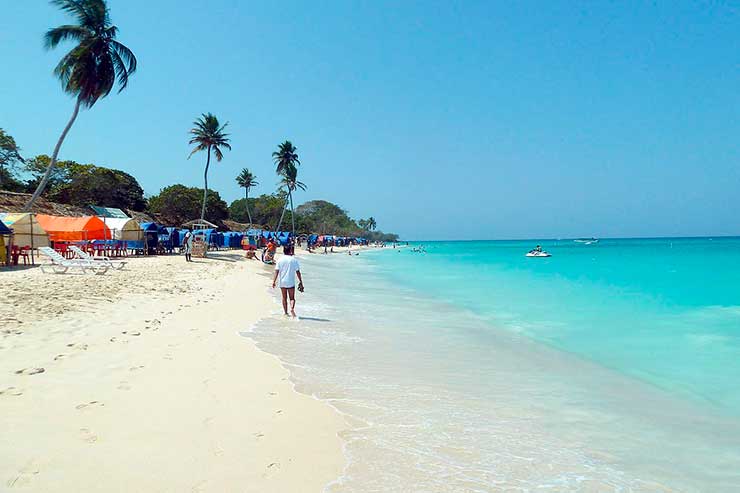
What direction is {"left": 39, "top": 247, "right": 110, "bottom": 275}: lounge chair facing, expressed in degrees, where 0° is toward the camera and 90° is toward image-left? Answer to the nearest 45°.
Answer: approximately 270°

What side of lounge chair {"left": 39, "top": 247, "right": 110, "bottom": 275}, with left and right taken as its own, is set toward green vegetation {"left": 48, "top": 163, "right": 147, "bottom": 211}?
left

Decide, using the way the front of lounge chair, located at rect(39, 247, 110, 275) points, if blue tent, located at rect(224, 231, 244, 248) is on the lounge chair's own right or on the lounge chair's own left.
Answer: on the lounge chair's own left

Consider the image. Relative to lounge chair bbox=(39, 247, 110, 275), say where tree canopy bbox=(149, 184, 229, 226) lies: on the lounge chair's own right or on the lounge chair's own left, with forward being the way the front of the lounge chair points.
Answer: on the lounge chair's own left

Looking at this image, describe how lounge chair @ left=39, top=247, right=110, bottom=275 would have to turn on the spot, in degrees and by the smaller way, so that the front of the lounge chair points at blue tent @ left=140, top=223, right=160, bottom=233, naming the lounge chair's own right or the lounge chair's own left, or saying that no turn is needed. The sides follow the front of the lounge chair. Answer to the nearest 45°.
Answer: approximately 90° to the lounge chair's own left

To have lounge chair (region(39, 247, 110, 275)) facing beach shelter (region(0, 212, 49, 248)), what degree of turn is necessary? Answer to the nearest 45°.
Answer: approximately 90° to its left

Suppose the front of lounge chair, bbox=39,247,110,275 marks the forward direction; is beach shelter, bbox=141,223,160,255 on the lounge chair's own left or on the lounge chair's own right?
on the lounge chair's own left

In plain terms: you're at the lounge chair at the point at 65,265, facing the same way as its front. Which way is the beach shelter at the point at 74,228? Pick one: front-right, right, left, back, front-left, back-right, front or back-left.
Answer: left

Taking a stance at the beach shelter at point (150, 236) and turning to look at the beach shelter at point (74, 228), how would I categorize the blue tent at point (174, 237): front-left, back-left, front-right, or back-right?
back-right

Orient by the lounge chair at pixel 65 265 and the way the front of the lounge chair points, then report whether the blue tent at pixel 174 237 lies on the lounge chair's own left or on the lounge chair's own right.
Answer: on the lounge chair's own left
